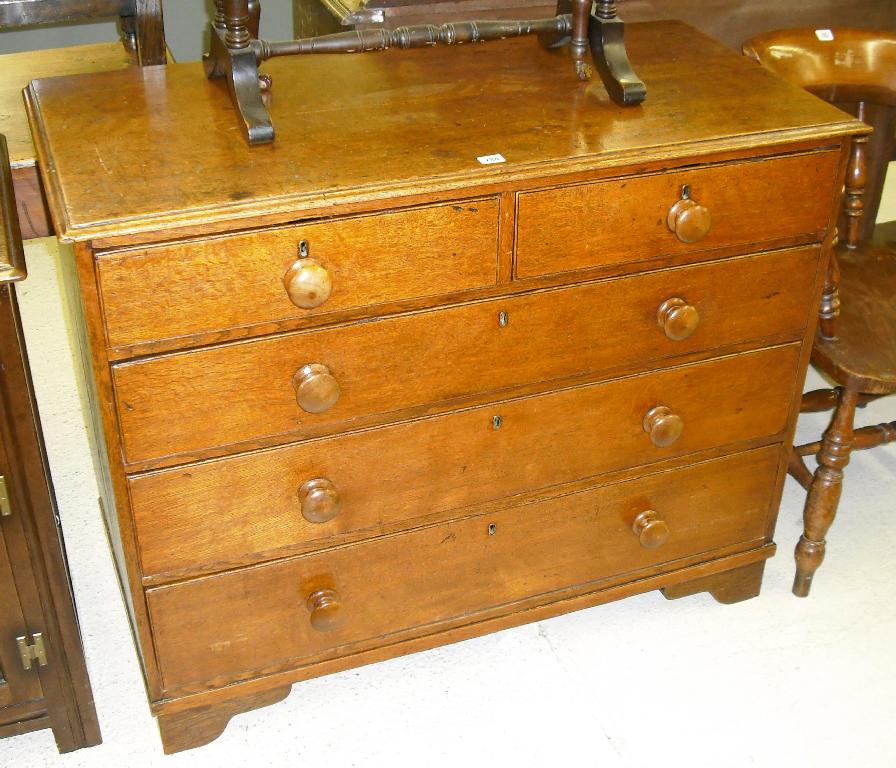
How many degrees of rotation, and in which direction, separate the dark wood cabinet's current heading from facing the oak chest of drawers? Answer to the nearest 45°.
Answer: approximately 90° to its left

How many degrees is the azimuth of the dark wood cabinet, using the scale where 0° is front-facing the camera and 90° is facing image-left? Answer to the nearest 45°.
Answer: approximately 0°
